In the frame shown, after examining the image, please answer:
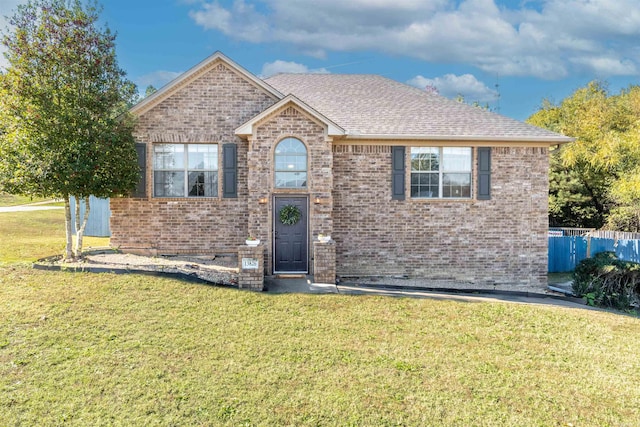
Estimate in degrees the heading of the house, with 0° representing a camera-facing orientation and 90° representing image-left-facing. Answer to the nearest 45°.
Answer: approximately 0°

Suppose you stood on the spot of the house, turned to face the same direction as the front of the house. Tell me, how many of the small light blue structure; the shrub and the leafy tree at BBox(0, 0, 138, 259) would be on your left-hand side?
1

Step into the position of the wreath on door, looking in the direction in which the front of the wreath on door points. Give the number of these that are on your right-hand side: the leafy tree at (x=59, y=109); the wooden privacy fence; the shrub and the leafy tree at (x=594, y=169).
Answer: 1

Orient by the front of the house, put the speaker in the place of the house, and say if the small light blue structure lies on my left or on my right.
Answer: on my right

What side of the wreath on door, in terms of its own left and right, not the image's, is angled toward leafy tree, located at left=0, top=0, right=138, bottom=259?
right

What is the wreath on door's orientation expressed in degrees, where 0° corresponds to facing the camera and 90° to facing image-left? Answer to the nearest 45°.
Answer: approximately 0°

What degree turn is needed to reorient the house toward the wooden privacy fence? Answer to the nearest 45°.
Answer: approximately 135° to its left

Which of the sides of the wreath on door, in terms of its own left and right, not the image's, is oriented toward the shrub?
left

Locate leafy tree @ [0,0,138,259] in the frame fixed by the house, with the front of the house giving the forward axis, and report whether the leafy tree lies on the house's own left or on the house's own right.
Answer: on the house's own right
